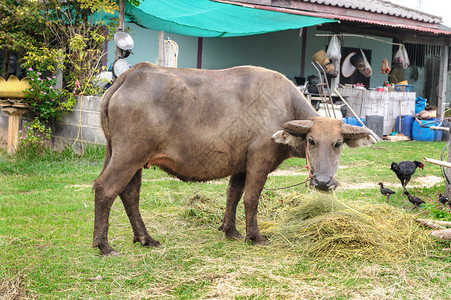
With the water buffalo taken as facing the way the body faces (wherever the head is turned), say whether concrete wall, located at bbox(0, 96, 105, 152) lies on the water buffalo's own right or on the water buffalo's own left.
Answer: on the water buffalo's own left

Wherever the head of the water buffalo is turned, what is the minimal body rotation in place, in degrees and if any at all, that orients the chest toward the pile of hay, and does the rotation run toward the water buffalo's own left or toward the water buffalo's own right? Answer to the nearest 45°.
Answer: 0° — it already faces it

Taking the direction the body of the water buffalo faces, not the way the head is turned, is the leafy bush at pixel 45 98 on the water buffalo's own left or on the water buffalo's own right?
on the water buffalo's own left

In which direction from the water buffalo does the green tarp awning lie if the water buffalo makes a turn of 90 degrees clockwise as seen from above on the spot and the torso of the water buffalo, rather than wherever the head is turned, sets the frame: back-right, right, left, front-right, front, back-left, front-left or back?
back

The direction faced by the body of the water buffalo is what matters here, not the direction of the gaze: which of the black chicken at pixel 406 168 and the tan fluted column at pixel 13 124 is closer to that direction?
the black chicken

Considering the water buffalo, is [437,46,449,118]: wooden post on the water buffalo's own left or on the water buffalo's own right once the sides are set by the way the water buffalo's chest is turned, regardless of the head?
on the water buffalo's own left

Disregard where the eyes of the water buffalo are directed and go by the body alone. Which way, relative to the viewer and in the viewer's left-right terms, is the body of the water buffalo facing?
facing to the right of the viewer
